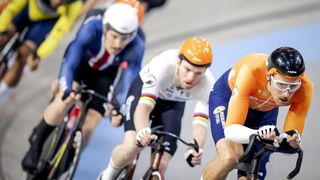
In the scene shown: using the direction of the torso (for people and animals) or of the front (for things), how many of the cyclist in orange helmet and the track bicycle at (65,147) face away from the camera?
0

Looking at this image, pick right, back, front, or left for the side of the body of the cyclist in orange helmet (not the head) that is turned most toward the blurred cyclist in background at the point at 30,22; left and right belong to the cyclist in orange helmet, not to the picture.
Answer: back

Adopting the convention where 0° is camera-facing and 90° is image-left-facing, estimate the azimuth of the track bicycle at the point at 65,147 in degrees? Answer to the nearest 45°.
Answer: approximately 0°

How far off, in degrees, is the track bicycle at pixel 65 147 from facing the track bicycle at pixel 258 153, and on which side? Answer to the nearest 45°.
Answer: approximately 45° to its left

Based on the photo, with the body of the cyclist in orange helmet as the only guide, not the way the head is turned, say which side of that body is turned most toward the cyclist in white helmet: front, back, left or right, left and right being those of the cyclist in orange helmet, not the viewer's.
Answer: back

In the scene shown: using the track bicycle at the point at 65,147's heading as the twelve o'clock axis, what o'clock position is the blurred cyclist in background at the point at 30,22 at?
The blurred cyclist in background is roughly at 6 o'clock from the track bicycle.

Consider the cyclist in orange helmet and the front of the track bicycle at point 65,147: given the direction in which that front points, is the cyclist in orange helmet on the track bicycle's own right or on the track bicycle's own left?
on the track bicycle's own left

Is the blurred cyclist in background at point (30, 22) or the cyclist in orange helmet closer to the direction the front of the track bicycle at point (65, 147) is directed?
the cyclist in orange helmet
